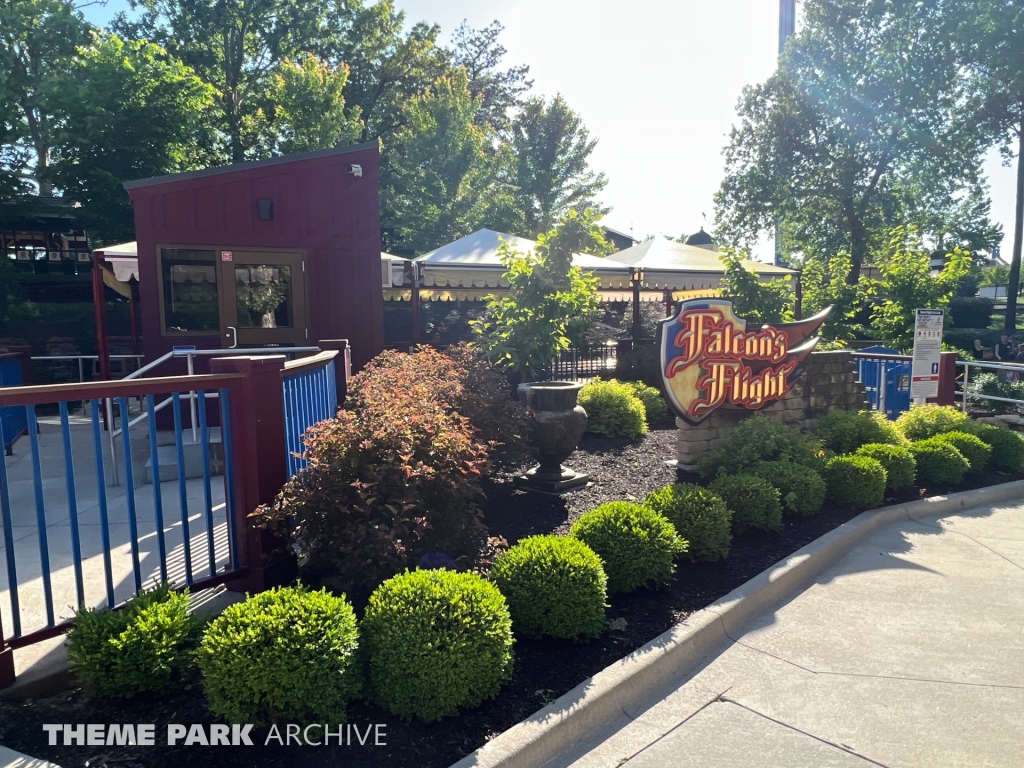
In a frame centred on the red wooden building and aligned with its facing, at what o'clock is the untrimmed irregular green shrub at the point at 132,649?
The untrimmed irregular green shrub is roughly at 12 o'clock from the red wooden building.

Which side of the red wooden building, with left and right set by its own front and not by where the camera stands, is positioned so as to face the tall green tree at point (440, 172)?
back

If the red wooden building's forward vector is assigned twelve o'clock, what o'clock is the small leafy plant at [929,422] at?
The small leafy plant is roughly at 10 o'clock from the red wooden building.

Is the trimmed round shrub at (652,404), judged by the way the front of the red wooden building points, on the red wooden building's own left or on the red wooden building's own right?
on the red wooden building's own left

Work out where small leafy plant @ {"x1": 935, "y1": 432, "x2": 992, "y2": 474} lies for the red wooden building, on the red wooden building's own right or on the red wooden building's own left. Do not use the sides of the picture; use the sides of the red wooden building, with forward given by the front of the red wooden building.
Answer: on the red wooden building's own left

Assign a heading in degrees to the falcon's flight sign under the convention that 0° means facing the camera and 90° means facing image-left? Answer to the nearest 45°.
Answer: approximately 315°

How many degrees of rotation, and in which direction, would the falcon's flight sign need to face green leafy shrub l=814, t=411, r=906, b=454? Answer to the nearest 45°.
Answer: approximately 90° to its left

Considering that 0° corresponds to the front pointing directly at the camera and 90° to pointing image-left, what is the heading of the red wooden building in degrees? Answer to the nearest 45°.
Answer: approximately 0°

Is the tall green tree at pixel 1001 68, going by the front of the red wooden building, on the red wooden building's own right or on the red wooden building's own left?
on the red wooden building's own left

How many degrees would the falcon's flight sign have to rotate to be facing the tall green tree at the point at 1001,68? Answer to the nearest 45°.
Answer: approximately 135° to its left

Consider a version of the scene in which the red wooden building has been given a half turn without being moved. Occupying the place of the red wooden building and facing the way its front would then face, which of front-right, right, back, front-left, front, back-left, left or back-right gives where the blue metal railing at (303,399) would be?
back

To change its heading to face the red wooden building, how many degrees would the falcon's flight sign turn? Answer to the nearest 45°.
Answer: approximately 135° to its right

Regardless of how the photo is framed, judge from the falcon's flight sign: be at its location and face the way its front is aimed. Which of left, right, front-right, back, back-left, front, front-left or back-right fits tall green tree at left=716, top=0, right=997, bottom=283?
back-left

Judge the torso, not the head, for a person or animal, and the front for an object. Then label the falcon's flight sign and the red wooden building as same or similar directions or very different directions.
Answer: same or similar directions

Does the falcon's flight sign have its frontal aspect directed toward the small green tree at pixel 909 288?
no

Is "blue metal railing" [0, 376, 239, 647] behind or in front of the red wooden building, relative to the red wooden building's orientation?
in front

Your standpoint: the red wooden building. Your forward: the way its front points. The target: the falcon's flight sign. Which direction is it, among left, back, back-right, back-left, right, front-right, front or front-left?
front-left

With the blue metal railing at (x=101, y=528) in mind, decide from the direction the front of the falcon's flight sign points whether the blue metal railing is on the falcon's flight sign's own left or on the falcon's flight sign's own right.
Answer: on the falcon's flight sign's own right

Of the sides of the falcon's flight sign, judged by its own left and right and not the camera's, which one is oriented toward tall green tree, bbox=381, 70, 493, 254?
back

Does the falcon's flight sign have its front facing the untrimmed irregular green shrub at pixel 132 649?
no

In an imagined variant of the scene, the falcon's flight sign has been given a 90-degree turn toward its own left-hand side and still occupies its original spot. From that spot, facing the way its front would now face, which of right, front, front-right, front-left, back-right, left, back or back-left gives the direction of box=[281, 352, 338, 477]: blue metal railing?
back
